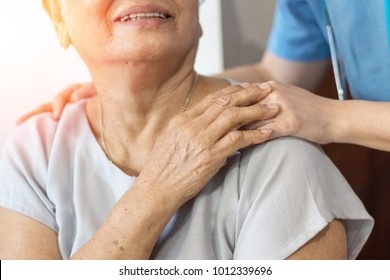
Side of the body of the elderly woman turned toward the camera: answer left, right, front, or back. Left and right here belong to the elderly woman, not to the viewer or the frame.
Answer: front
